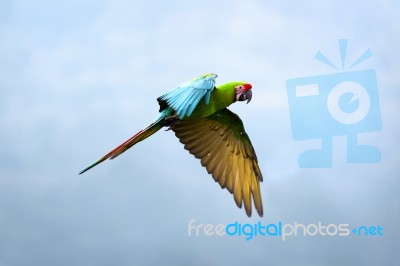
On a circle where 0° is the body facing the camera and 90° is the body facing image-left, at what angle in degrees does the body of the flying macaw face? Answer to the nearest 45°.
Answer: approximately 270°
